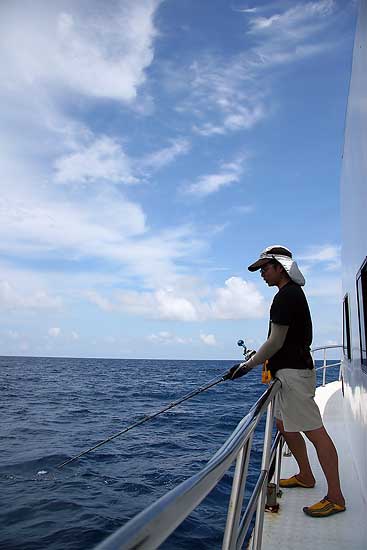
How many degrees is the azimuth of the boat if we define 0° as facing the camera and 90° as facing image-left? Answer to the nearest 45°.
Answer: approximately 180°

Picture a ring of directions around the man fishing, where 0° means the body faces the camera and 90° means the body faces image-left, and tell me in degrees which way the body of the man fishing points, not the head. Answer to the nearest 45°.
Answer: approximately 90°

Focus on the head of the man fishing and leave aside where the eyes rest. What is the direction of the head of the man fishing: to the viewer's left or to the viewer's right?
to the viewer's left
